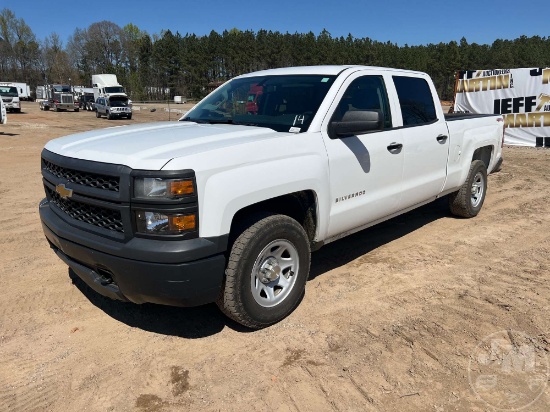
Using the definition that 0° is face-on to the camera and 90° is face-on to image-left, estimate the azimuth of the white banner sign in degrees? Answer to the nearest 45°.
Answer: approximately 0°

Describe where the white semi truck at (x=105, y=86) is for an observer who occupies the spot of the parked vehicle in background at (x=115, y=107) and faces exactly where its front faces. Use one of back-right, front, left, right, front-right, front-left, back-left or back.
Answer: back-left

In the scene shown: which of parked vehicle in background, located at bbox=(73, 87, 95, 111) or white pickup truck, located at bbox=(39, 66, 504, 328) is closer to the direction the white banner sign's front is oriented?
the white pickup truck

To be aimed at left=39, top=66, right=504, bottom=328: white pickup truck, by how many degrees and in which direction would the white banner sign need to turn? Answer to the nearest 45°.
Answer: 0° — it already faces it

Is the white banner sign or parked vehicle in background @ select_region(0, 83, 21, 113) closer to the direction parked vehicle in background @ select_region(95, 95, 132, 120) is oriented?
the white banner sign
